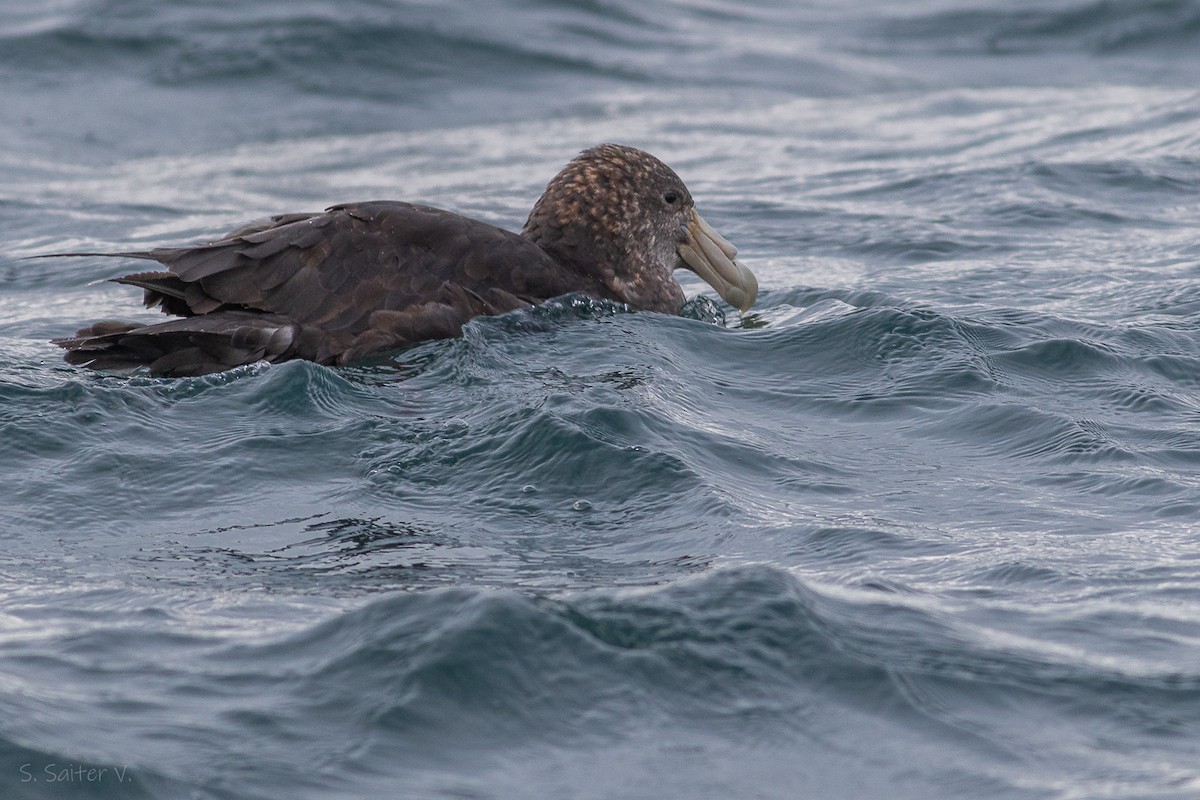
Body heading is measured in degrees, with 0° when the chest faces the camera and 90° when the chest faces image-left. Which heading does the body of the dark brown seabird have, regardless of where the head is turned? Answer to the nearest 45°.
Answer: approximately 270°
